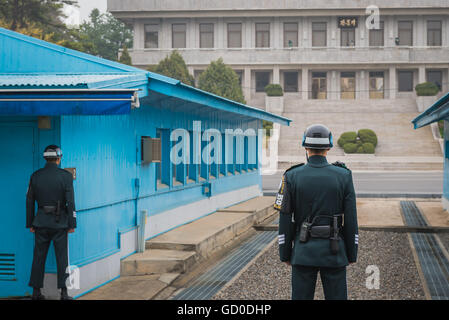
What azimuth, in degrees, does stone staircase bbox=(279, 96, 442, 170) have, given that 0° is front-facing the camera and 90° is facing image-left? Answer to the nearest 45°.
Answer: approximately 0°

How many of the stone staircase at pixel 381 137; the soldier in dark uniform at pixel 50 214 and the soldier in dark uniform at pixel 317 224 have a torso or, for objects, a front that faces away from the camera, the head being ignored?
2

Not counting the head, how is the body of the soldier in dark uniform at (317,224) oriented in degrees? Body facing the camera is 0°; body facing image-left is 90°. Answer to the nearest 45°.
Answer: approximately 180°

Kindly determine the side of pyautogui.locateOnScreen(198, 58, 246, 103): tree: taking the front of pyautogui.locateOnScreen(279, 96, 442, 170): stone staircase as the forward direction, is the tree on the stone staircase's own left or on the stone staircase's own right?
on the stone staircase's own right

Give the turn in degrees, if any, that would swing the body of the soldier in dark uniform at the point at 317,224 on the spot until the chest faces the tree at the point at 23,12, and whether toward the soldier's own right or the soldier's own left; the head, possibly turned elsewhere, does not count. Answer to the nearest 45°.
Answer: approximately 45° to the soldier's own left

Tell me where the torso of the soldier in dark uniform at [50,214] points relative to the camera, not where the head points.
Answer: away from the camera

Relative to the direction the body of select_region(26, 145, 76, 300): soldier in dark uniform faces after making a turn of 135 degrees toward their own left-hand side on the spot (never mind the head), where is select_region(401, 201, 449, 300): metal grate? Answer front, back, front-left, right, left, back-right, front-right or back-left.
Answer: back-left

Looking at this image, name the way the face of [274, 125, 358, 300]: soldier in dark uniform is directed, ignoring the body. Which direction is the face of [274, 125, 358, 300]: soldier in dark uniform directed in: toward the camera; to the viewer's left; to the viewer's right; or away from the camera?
away from the camera

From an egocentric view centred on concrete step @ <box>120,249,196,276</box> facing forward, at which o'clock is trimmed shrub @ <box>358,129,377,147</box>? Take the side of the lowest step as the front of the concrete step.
The trimmed shrub is roughly at 7 o'clock from the concrete step.
